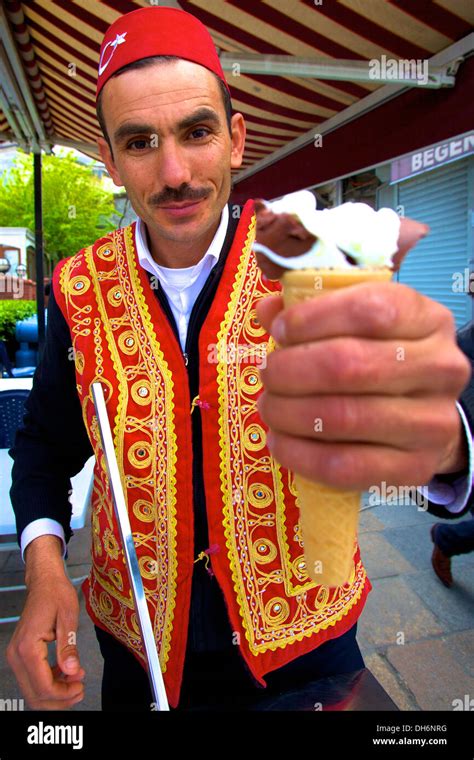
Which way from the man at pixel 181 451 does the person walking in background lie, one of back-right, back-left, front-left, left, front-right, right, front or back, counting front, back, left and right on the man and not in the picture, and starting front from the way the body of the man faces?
back-left

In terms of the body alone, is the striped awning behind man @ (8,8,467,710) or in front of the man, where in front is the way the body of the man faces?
behind

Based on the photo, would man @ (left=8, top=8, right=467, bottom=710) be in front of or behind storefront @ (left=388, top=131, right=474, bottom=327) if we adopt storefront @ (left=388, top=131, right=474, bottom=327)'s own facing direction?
in front

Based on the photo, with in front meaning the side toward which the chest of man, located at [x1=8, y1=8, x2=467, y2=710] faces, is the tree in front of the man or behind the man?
behind

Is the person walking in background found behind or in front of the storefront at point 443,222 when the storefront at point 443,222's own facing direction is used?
in front

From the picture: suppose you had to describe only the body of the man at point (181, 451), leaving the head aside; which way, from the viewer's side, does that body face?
toward the camera

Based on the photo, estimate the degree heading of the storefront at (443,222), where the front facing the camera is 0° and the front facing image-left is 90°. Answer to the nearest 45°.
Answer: approximately 45°

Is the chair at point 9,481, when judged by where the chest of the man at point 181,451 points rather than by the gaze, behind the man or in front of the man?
behind
